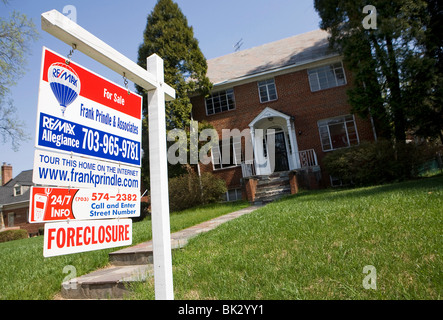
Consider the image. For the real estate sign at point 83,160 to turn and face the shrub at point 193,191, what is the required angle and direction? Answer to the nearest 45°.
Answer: approximately 90° to its left

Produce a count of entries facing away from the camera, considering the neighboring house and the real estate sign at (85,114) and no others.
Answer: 0

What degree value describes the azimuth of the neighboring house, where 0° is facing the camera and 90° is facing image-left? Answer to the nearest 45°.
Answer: approximately 45°

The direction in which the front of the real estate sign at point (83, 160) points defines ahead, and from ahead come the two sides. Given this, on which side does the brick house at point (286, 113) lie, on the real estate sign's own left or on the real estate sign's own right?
on the real estate sign's own left

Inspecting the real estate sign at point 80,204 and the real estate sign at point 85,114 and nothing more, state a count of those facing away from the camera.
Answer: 0

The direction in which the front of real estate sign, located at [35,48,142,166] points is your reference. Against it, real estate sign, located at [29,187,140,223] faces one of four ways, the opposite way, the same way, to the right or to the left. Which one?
the same way

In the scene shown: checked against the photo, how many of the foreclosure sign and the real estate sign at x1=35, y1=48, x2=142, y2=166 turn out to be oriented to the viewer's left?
0

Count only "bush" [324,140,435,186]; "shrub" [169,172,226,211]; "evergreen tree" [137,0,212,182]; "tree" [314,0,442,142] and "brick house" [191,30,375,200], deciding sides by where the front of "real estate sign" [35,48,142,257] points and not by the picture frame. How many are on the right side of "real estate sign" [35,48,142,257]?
0

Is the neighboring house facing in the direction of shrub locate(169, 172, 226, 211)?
no

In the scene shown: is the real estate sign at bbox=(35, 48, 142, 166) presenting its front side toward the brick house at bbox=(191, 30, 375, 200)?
no

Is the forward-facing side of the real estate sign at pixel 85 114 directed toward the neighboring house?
no
